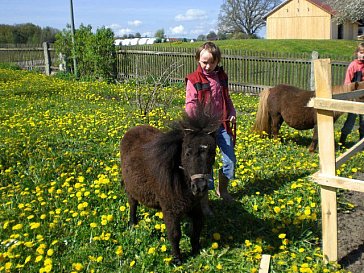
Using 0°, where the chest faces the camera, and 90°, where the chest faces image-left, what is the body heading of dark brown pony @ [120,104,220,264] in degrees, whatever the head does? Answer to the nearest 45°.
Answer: approximately 315°

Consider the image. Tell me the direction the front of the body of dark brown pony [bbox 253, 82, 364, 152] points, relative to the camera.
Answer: to the viewer's right

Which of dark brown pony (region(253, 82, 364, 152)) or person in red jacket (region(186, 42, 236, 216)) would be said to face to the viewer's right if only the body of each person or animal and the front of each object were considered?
the dark brown pony

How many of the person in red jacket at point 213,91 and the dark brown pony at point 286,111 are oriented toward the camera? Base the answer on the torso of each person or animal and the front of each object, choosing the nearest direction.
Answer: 1
